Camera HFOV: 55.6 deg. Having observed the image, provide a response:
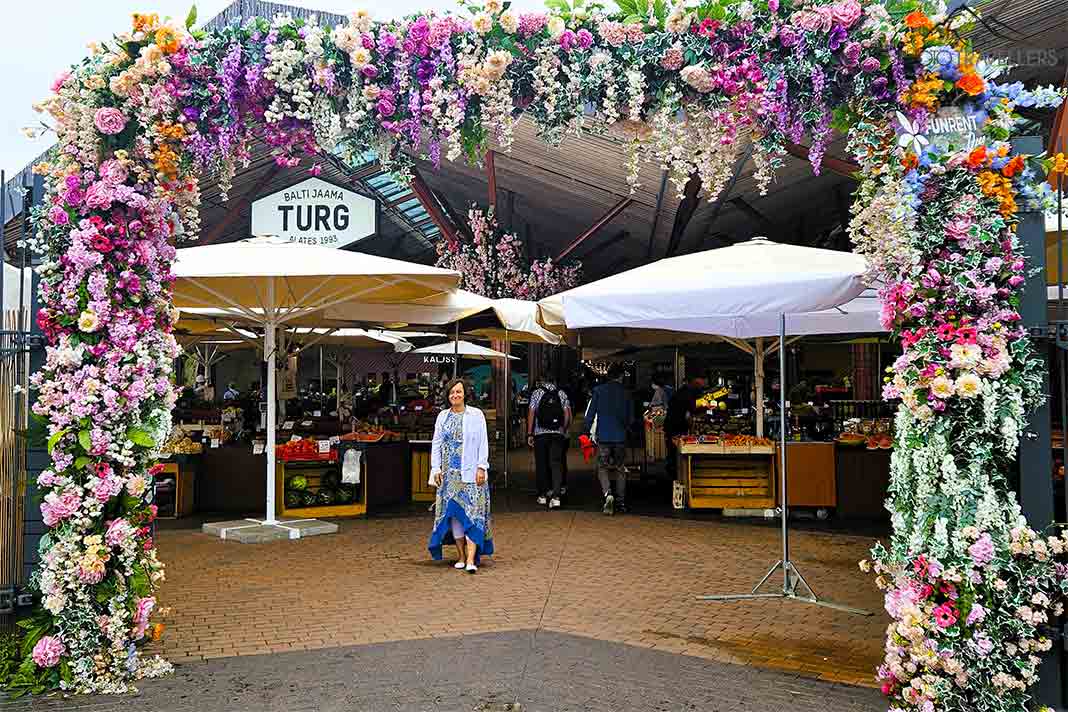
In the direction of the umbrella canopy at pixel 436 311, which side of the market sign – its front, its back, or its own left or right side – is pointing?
left

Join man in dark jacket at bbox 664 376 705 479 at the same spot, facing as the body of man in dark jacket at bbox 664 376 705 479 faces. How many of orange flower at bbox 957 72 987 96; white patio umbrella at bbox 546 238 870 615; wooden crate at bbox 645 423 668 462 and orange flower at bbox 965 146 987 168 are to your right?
3

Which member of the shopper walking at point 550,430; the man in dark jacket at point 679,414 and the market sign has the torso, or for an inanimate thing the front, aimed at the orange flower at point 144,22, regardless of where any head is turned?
the market sign

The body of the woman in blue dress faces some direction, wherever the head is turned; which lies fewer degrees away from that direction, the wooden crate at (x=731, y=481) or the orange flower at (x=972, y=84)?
the orange flower

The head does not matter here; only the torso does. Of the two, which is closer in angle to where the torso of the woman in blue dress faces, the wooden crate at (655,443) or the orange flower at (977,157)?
the orange flower

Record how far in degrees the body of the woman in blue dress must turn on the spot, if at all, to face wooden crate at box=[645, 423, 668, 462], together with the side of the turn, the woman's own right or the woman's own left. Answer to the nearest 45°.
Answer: approximately 180°

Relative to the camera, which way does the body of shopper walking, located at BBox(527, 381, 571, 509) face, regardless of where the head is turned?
away from the camera

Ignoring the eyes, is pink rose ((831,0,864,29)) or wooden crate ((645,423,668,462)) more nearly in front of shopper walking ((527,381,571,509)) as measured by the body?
the wooden crate

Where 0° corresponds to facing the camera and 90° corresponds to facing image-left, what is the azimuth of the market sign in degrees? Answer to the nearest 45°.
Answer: approximately 0°

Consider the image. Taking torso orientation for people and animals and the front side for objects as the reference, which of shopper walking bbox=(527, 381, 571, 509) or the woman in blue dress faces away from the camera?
the shopper walking
